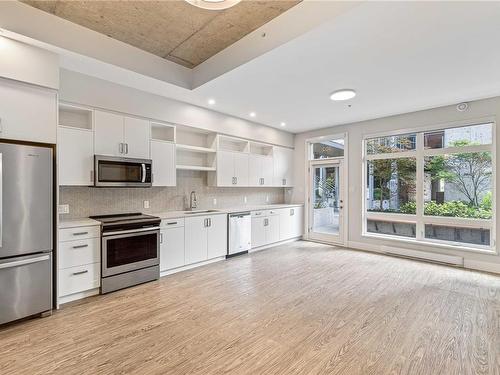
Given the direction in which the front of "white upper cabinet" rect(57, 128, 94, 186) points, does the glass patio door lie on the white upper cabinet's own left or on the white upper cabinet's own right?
on the white upper cabinet's own left

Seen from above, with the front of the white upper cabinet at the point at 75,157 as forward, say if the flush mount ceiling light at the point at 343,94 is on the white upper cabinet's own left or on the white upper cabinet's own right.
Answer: on the white upper cabinet's own left

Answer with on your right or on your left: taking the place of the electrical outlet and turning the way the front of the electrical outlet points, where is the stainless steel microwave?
on your left

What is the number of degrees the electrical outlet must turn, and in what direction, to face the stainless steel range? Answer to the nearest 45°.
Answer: approximately 45° to its left
